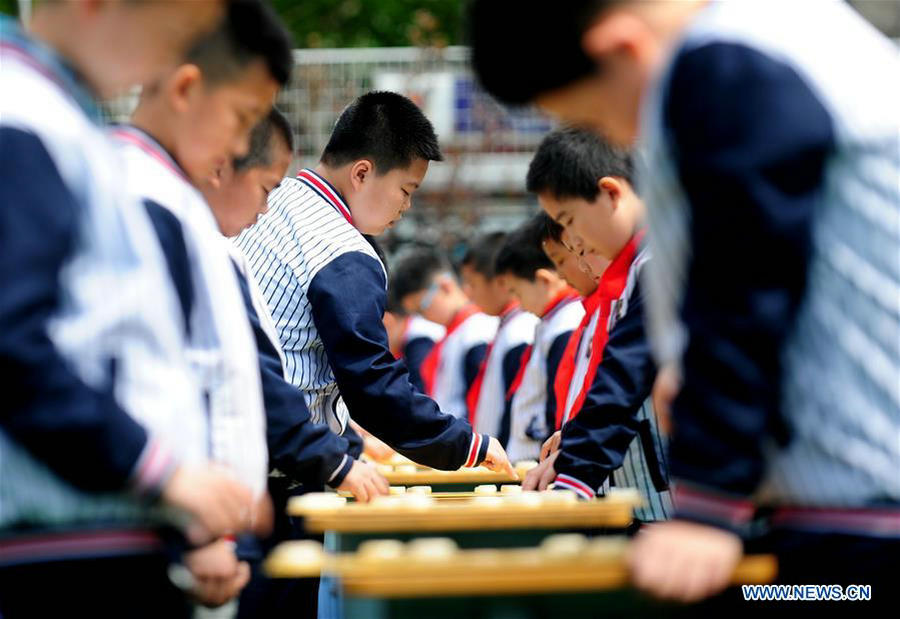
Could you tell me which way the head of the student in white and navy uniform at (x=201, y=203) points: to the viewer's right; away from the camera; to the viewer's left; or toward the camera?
to the viewer's right

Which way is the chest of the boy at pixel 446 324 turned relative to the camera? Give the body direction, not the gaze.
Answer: to the viewer's left

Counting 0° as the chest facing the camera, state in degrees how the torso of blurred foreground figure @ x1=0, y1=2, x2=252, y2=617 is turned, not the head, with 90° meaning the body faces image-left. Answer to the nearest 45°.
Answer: approximately 270°

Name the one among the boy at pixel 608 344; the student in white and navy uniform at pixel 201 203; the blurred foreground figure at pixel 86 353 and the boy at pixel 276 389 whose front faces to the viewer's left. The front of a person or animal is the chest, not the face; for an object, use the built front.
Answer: the boy at pixel 608 344

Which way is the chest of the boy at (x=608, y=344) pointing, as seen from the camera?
to the viewer's left

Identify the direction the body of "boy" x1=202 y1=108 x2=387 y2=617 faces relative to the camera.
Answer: to the viewer's right

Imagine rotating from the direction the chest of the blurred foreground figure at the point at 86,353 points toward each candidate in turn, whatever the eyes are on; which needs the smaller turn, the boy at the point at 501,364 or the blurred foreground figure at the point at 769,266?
the blurred foreground figure

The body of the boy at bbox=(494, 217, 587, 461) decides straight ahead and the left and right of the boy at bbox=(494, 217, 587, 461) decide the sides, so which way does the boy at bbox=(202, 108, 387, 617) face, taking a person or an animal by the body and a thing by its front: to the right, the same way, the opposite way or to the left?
the opposite way

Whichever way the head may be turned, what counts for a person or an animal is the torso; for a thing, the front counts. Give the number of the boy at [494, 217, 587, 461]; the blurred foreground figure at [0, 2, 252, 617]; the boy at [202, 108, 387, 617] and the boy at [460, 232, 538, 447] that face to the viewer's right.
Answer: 2

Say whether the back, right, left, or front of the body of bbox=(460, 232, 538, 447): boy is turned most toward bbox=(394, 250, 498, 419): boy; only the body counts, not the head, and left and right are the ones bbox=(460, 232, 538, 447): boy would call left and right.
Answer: right

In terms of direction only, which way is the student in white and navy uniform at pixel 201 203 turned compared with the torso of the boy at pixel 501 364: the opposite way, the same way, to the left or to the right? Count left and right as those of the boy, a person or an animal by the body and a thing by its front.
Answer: the opposite way

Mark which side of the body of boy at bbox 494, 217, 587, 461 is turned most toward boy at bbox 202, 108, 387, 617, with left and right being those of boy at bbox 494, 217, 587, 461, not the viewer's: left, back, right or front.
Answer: left

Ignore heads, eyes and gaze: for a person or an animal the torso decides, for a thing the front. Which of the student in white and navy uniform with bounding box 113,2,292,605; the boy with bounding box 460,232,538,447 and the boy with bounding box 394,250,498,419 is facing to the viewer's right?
the student in white and navy uniform

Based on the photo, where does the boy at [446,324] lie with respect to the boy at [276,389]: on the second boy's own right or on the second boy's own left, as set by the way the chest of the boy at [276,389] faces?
on the second boy's own left
